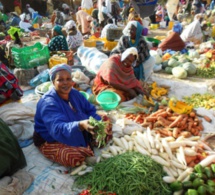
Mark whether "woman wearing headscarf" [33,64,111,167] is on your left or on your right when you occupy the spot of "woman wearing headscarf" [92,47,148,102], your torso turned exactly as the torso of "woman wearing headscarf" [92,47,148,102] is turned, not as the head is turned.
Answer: on your right

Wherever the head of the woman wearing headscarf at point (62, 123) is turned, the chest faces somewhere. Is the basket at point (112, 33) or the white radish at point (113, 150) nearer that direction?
the white radish

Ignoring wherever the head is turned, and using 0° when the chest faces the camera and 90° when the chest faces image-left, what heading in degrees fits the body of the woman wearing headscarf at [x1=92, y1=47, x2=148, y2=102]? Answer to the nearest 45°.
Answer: approximately 315°

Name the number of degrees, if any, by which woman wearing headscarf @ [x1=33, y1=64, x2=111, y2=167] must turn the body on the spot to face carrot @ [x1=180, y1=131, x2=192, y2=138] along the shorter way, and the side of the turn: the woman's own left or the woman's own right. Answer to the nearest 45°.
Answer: approximately 45° to the woman's own left

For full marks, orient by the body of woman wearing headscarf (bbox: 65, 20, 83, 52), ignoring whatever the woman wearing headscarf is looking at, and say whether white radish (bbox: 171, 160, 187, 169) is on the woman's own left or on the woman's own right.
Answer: on the woman's own left

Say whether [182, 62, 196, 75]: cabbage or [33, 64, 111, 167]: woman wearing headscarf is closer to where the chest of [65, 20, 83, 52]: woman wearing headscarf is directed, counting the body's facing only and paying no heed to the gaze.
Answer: the woman wearing headscarf

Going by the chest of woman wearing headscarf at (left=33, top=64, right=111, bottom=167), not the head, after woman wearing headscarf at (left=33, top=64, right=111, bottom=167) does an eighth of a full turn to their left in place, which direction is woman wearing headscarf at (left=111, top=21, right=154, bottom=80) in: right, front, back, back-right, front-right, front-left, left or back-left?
front-left

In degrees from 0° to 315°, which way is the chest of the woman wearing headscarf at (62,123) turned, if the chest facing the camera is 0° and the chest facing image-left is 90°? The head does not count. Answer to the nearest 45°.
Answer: approximately 315°

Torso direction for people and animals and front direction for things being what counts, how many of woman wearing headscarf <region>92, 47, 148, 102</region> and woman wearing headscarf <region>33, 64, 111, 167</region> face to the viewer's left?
0
